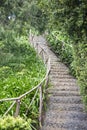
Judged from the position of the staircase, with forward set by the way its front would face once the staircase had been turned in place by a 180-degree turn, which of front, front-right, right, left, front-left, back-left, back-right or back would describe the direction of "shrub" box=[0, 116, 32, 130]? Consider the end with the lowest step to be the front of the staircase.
back

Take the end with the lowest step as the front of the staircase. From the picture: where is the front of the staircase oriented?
toward the camera
